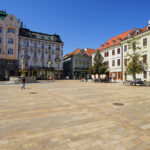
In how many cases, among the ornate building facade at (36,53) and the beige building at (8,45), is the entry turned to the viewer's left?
0

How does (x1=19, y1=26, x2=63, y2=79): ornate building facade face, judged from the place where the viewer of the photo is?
facing the viewer and to the right of the viewer

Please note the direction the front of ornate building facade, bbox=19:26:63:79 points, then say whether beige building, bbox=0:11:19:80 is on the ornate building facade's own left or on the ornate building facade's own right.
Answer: on the ornate building facade's own right

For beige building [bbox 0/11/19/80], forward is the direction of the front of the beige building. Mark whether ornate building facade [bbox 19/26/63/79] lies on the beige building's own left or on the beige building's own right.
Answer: on the beige building's own left
